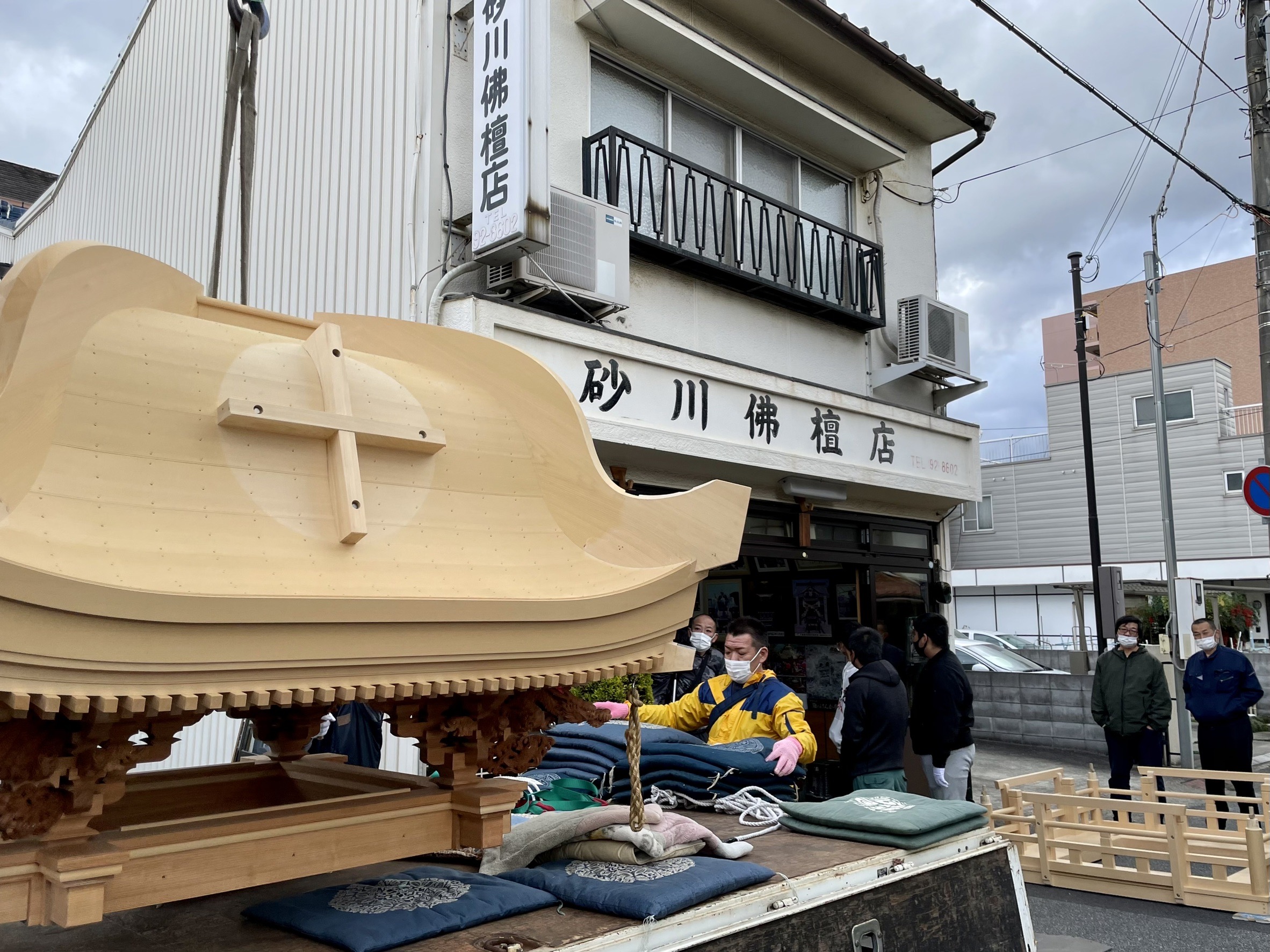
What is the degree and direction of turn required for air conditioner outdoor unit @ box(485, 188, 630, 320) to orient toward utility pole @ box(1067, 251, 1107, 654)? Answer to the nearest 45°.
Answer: approximately 90° to its left

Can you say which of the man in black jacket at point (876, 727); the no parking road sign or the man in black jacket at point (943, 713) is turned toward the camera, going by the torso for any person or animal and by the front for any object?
the no parking road sign

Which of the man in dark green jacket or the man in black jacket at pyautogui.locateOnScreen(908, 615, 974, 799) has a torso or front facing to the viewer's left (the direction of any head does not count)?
the man in black jacket

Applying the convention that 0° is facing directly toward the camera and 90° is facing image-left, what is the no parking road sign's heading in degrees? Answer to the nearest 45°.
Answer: approximately 0°

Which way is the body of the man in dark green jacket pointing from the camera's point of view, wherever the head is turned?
toward the camera

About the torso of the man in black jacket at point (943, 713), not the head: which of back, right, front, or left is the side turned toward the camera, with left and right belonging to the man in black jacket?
left

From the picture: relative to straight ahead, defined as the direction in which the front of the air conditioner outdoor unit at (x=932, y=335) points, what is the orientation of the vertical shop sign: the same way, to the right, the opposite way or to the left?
to the right

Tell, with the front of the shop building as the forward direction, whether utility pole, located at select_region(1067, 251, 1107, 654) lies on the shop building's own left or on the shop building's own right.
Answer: on the shop building's own left

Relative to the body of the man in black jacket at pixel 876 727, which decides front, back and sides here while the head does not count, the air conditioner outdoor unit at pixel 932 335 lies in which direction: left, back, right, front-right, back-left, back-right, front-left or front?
front-right

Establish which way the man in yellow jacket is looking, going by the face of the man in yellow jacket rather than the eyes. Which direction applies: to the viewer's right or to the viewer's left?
to the viewer's left

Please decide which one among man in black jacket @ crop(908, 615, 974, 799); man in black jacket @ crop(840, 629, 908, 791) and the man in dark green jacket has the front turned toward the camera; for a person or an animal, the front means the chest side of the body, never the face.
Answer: the man in dark green jacket

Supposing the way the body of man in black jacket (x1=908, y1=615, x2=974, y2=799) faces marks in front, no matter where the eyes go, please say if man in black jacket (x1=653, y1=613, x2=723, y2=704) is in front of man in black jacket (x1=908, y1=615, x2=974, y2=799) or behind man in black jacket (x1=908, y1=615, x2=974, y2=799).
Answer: in front

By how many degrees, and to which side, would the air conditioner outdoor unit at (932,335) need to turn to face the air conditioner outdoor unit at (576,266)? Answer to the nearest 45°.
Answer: approximately 90° to its right
